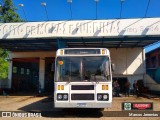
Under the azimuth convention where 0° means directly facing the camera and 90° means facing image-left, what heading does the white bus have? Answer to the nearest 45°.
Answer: approximately 0°

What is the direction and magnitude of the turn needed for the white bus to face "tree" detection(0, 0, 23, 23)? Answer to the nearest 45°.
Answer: approximately 180°
